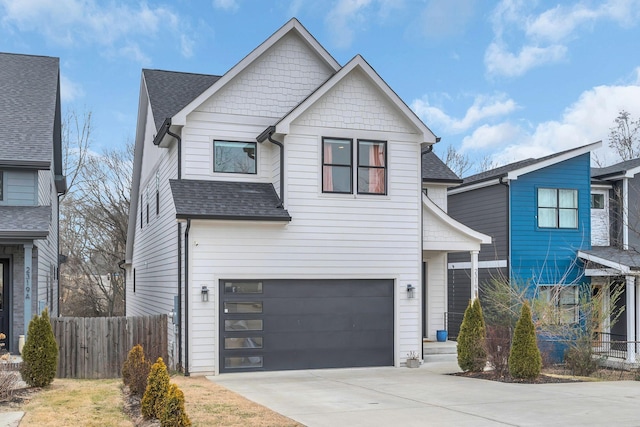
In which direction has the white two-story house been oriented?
toward the camera

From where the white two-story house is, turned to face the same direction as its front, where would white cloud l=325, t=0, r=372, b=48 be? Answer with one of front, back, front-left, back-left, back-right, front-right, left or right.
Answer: back

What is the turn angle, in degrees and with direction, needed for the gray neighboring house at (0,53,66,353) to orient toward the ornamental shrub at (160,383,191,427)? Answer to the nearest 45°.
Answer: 0° — it already faces it

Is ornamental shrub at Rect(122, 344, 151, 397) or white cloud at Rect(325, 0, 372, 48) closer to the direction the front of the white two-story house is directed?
the ornamental shrub

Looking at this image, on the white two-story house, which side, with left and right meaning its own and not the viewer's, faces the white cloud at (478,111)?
back

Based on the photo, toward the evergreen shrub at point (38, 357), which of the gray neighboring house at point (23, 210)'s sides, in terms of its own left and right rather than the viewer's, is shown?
front

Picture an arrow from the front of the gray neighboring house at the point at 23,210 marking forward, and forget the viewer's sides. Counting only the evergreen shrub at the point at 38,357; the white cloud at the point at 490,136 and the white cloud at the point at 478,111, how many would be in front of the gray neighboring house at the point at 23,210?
1

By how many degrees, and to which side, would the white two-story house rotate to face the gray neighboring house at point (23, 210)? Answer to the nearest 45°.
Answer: approximately 90° to its right

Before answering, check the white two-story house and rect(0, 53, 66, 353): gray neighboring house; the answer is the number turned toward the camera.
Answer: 2

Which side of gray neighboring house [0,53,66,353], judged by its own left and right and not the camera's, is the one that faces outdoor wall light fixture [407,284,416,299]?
left

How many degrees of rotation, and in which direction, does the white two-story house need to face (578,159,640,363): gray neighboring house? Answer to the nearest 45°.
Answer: approximately 135° to its left
